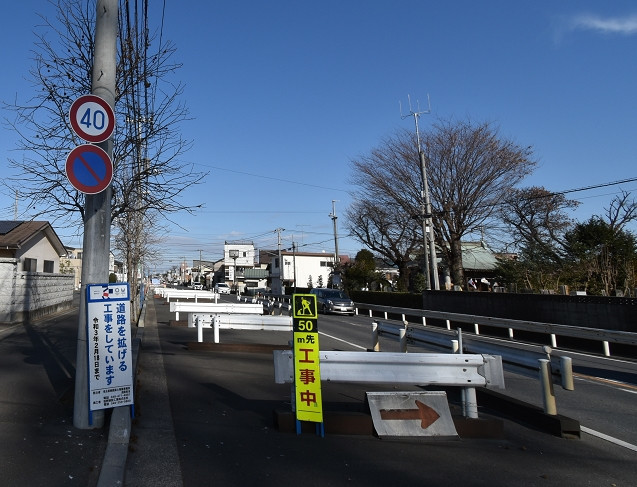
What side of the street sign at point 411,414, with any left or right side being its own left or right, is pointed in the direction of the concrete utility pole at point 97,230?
right

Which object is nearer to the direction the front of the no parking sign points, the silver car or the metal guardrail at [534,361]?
the metal guardrail

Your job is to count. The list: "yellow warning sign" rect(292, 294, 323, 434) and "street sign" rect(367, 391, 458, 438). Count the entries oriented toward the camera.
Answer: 2

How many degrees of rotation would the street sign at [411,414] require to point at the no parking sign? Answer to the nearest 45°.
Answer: approximately 90° to its right

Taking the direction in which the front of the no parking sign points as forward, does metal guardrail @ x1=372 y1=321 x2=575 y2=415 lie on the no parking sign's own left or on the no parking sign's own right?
on the no parking sign's own left

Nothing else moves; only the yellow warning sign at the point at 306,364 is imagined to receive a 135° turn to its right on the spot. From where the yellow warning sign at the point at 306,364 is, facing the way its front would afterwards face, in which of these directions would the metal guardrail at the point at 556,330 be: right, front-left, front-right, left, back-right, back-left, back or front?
right

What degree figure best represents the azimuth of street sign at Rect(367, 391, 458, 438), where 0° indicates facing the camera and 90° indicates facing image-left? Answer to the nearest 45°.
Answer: approximately 0°

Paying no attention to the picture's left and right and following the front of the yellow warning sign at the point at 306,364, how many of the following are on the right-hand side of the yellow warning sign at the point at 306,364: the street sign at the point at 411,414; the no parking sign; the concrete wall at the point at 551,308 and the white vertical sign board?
2

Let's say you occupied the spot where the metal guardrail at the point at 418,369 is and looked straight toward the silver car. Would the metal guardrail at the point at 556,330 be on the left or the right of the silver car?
right

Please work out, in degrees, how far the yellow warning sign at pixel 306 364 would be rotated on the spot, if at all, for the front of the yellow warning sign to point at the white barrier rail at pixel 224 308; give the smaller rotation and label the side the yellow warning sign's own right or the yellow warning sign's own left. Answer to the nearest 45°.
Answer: approximately 180°

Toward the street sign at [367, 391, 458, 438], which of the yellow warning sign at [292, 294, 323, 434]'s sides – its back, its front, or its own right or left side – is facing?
left

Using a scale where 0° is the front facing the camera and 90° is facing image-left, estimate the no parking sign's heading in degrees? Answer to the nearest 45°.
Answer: approximately 0°

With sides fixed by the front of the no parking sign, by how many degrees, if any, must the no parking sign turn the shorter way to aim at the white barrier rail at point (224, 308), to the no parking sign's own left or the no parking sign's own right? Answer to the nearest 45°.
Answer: approximately 180°
